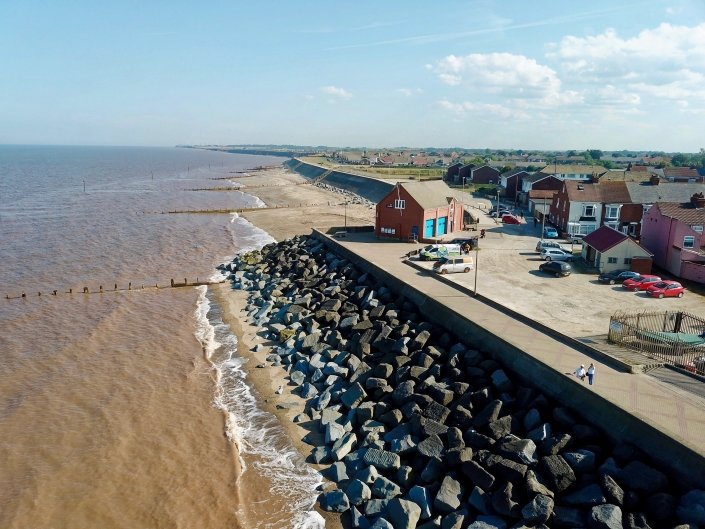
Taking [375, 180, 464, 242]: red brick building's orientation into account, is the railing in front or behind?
in front

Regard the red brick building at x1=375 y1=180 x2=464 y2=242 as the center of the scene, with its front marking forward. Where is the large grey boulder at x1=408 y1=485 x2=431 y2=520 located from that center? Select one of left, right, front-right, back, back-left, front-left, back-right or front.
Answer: front-right

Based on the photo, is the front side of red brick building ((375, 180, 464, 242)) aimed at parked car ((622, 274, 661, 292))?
yes

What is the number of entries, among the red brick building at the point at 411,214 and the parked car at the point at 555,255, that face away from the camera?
0

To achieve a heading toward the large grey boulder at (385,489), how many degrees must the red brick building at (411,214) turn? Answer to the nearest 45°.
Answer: approximately 45° to its right

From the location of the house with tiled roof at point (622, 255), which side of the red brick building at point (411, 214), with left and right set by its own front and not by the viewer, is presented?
front

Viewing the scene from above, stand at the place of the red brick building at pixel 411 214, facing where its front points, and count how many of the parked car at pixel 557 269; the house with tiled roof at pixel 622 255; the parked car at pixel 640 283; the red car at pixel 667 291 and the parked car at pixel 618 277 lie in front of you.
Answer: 5

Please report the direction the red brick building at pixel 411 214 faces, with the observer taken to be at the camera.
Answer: facing the viewer and to the right of the viewer
